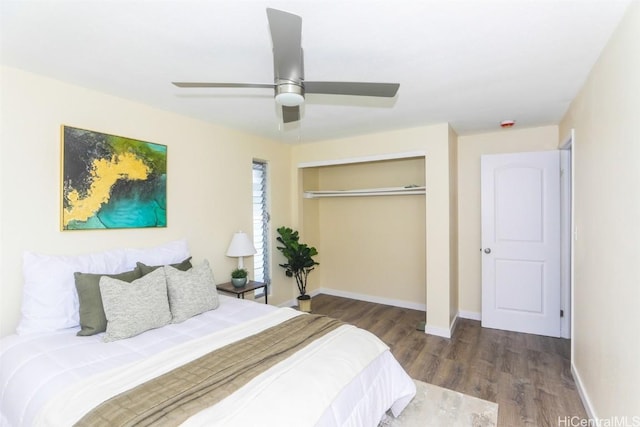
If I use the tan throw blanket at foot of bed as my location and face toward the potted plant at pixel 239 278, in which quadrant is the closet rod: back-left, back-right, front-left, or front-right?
front-right

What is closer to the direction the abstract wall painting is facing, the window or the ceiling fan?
the ceiling fan

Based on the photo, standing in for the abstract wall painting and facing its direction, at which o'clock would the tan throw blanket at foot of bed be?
The tan throw blanket at foot of bed is roughly at 1 o'clock from the abstract wall painting.

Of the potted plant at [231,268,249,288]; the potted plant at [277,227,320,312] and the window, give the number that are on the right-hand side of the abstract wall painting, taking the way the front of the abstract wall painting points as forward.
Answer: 0

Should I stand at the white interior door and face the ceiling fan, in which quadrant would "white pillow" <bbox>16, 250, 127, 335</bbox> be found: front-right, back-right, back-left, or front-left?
front-right

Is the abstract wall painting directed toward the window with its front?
no

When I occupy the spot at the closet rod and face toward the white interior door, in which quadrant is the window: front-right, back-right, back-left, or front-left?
back-right

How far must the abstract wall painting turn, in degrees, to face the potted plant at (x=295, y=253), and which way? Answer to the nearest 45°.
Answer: approximately 45° to its left

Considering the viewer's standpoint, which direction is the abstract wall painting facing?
facing the viewer and to the right of the viewer
